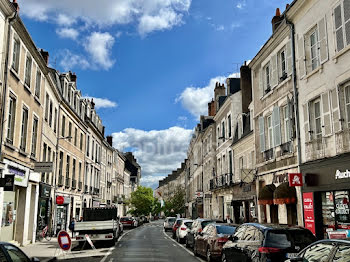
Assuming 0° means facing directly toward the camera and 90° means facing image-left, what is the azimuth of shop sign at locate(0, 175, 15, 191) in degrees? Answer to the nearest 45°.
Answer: approximately 0°

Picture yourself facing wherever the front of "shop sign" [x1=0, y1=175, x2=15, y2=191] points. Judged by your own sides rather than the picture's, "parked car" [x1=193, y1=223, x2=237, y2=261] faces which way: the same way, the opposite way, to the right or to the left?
the opposite way

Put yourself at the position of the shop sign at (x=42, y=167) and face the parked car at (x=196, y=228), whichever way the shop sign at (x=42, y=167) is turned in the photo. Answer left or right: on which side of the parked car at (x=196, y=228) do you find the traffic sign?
right

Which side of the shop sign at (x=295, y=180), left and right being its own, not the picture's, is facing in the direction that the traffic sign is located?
right

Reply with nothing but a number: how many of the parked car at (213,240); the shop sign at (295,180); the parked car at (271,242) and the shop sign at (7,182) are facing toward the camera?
2

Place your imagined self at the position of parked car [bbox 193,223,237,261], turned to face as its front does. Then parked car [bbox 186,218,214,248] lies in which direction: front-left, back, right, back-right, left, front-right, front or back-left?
front-right

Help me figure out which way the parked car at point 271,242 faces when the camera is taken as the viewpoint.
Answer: facing away from the viewer and to the left of the viewer

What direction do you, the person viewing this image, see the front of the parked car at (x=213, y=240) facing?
facing away from the viewer and to the left of the viewer

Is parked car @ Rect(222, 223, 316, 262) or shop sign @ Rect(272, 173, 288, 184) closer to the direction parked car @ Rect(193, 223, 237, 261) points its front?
the shop sign
